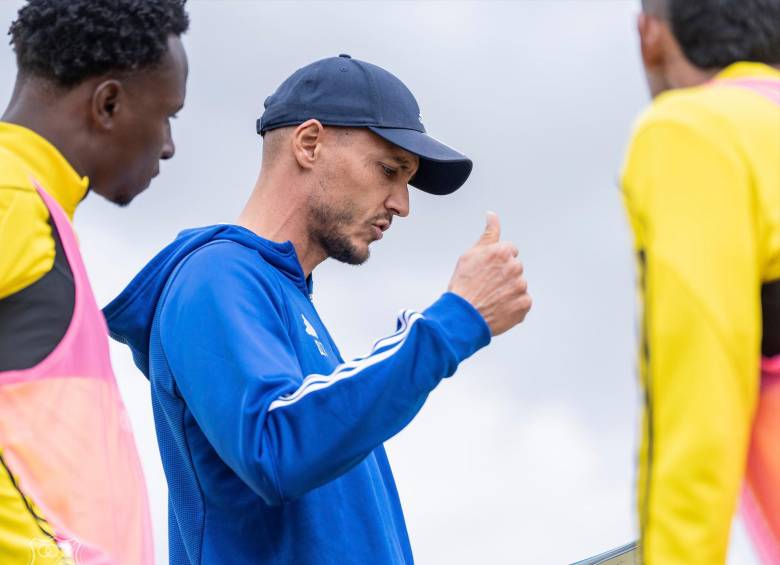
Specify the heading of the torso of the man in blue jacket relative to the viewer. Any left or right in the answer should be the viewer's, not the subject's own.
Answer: facing to the right of the viewer

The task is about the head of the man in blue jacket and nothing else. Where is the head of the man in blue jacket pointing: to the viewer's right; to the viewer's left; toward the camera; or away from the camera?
to the viewer's right
